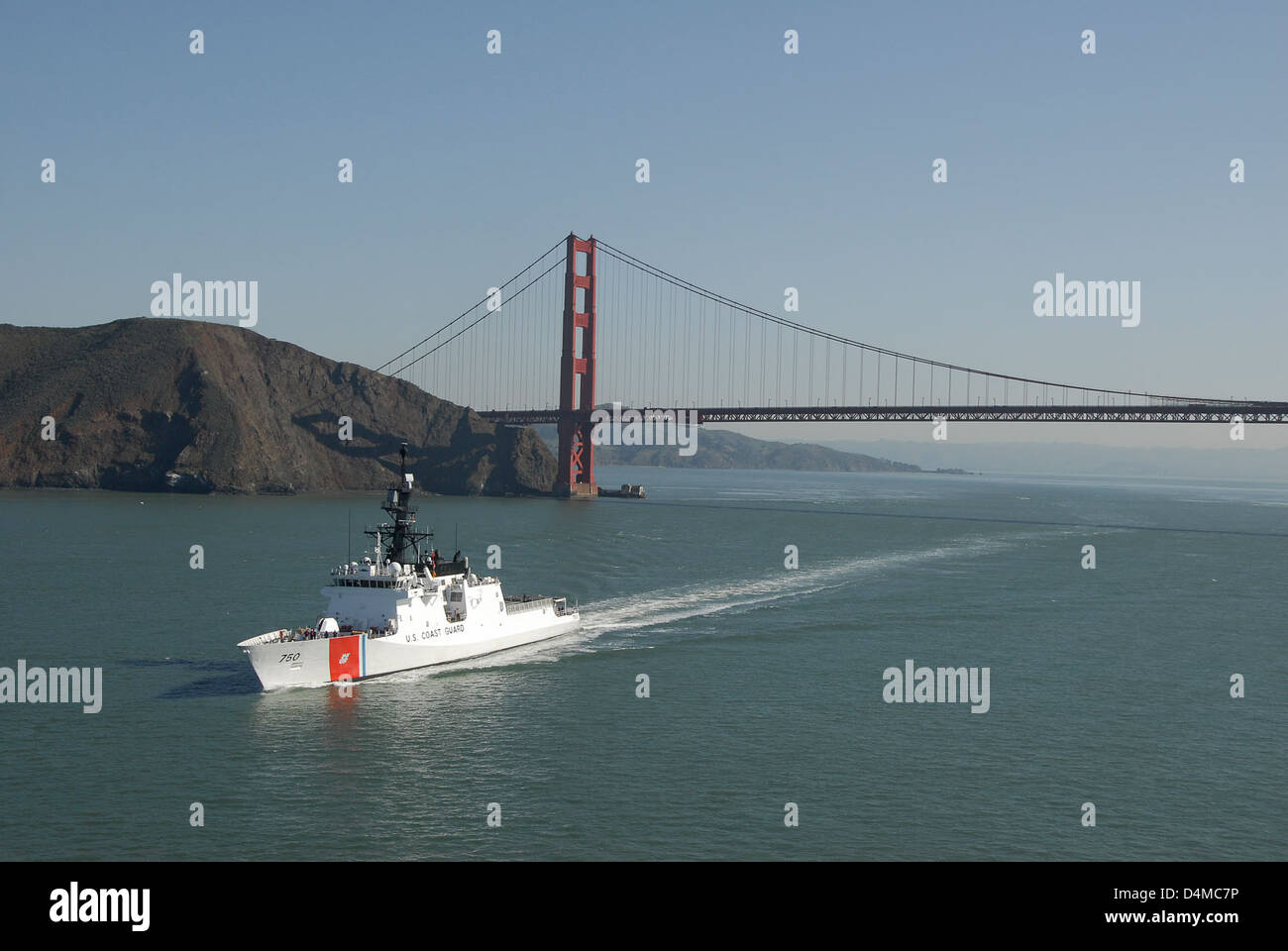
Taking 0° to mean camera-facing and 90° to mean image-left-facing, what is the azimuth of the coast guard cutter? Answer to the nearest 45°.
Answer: approximately 45°
